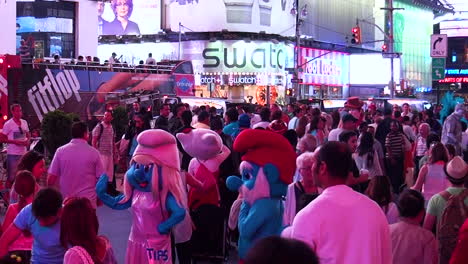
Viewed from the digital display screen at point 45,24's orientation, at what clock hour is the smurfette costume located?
The smurfette costume is roughly at 12 o'clock from the digital display screen.

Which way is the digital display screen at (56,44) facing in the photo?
toward the camera

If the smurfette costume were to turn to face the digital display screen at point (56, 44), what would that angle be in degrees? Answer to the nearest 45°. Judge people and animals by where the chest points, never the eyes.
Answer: approximately 135° to its right

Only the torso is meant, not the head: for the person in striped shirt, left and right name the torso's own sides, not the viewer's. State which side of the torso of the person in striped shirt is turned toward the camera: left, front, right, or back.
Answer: front

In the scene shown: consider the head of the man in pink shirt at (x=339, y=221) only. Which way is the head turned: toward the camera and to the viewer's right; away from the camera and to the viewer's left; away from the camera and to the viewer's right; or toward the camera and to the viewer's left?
away from the camera and to the viewer's left

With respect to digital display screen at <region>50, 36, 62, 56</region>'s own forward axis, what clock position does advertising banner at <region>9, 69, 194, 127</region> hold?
The advertising banner is roughly at 12 o'clock from the digital display screen.

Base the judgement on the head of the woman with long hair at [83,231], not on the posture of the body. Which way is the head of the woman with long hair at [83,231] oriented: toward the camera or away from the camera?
away from the camera

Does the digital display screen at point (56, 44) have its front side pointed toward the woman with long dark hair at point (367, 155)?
yes
